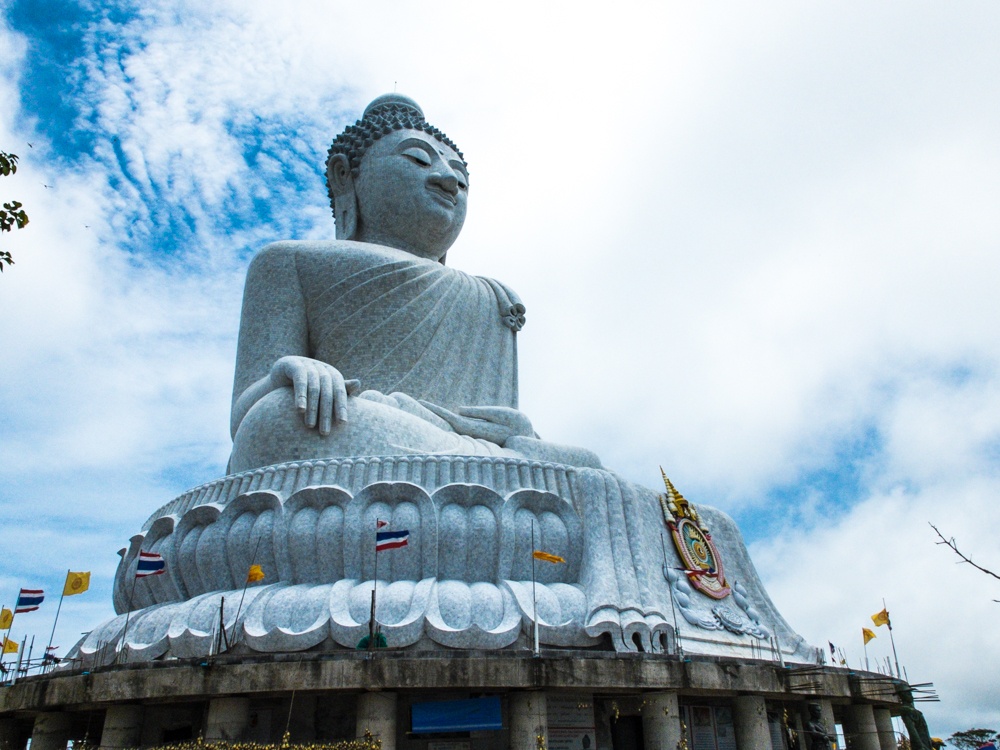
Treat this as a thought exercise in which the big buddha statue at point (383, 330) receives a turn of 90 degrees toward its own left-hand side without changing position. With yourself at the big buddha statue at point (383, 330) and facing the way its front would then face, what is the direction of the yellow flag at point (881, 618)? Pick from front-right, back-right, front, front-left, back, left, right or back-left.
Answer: front-right

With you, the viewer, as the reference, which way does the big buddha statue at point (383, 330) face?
facing the viewer and to the right of the viewer

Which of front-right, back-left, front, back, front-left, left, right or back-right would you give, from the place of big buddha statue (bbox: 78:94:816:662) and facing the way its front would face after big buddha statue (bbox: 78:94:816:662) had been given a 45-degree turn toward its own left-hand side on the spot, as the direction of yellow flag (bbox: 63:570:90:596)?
back

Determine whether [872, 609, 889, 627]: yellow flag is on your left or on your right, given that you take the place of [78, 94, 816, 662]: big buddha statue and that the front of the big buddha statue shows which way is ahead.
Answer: on your left
